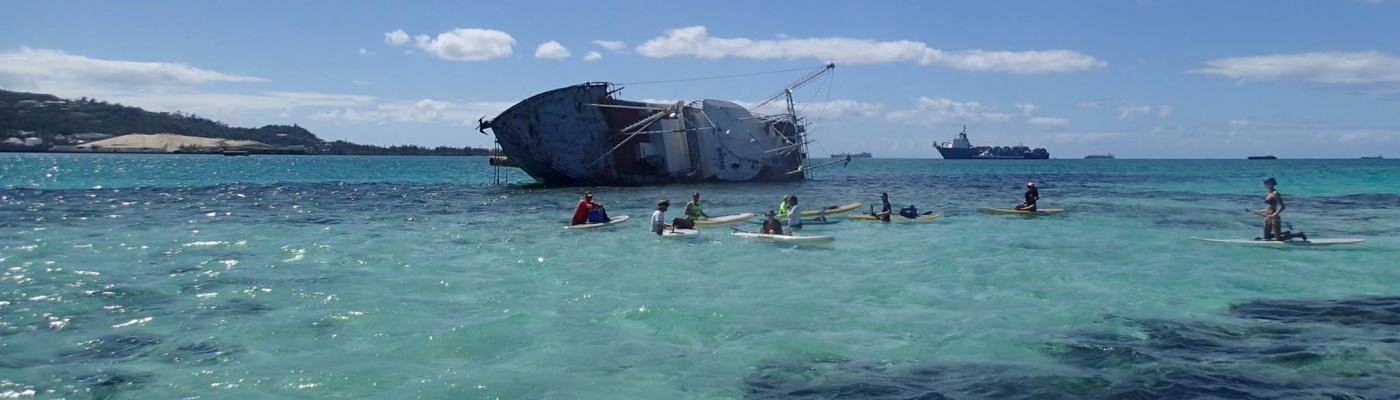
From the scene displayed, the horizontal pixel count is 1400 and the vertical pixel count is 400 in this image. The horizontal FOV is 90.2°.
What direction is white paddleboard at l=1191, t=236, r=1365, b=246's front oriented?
to the viewer's left

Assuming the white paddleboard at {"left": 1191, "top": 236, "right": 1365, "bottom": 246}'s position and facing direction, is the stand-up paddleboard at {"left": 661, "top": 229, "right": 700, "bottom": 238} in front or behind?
in front

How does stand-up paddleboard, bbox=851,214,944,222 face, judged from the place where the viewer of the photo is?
facing to the right of the viewer

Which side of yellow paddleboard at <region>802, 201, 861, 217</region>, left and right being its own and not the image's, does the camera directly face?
right

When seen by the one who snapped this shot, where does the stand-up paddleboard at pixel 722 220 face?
facing to the right of the viewer

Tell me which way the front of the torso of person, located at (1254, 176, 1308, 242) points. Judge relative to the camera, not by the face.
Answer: to the viewer's left

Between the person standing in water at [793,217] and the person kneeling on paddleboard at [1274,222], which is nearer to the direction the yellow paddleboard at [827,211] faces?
the person kneeling on paddleboard
